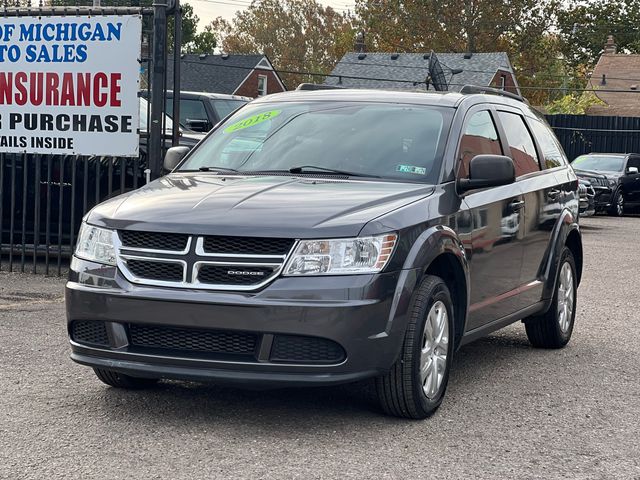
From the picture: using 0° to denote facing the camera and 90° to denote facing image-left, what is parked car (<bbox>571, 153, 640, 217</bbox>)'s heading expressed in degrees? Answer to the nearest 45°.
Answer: approximately 45°

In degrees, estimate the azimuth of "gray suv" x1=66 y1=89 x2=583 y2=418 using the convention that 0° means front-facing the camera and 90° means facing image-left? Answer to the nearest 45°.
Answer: approximately 45°

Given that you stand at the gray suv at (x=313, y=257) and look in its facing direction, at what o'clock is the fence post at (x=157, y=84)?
The fence post is roughly at 4 o'clock from the gray suv.

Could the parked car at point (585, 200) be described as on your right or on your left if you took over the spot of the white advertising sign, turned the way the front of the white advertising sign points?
on your left

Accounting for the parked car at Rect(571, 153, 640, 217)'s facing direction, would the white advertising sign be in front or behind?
in front

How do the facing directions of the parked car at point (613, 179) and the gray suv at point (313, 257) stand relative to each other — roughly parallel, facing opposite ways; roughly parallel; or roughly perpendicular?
roughly parallel

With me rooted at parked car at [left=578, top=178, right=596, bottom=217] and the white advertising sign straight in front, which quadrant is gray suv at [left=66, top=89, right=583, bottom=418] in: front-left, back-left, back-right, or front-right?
front-left

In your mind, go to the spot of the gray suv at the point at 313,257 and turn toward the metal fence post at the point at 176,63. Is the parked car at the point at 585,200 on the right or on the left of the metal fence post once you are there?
right

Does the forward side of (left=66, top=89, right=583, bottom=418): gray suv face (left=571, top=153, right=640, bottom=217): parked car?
no

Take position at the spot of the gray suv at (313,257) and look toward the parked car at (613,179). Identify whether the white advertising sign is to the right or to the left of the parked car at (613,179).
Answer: left

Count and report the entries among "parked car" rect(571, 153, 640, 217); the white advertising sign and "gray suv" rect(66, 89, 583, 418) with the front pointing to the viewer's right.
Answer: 0

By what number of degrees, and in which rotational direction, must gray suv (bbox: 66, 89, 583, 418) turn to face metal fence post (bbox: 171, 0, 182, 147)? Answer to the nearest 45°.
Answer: approximately 135° to its right

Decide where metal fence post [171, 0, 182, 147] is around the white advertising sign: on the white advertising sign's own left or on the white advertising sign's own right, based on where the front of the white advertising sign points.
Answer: on the white advertising sign's own left

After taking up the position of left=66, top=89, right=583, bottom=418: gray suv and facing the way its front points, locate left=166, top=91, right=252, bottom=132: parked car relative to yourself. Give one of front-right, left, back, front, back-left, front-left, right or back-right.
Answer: back-right

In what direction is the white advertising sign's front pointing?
toward the camera

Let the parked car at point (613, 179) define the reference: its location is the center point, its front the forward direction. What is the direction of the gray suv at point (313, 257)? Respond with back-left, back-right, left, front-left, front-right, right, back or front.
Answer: front-left
